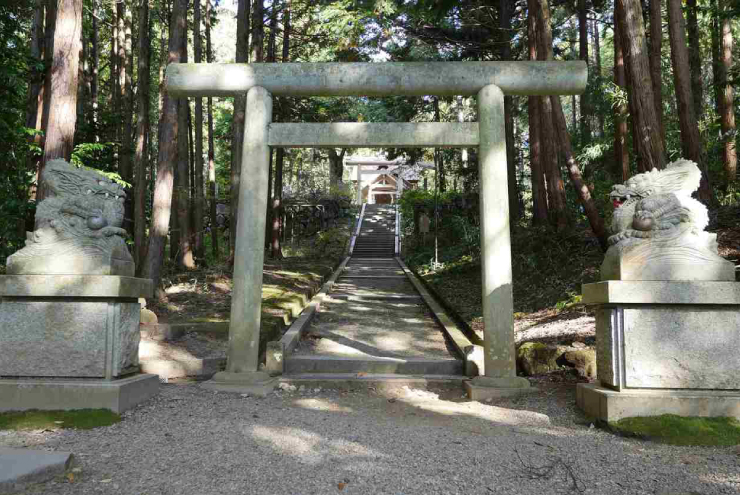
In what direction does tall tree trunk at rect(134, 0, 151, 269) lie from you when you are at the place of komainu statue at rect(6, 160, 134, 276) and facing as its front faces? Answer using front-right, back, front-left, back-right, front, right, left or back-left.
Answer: left

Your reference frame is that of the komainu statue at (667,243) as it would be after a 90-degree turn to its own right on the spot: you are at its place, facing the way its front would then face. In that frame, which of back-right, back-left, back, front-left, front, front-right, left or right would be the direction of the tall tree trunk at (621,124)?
front

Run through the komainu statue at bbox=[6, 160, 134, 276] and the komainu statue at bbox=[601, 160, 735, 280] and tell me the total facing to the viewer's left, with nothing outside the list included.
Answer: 1

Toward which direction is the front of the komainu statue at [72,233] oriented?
to the viewer's right

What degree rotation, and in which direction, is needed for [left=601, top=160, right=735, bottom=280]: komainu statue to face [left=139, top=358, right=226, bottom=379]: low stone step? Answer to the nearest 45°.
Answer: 0° — it already faces it

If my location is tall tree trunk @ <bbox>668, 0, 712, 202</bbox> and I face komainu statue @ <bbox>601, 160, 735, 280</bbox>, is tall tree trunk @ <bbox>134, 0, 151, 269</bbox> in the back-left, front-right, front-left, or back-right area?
front-right

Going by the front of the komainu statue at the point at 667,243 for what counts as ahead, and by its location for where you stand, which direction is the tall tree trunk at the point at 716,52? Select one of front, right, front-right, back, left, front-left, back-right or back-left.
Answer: right

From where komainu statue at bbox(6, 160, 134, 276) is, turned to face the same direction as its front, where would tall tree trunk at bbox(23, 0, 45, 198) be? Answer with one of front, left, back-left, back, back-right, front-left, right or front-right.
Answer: left

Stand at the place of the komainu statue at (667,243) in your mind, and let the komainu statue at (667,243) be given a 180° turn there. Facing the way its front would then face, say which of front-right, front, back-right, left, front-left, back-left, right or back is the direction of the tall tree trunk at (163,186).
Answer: back

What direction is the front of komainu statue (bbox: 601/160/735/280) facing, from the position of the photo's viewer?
facing to the left of the viewer

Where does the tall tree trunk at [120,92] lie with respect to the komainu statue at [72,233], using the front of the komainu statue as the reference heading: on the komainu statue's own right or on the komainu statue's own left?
on the komainu statue's own left

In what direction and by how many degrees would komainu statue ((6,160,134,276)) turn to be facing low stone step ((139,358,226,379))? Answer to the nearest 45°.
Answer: approximately 45° to its left

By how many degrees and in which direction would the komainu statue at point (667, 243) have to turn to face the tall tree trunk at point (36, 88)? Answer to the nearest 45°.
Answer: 0° — it already faces it

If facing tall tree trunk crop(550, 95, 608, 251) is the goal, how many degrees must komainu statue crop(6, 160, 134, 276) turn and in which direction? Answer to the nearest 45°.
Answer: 0° — it already faces it

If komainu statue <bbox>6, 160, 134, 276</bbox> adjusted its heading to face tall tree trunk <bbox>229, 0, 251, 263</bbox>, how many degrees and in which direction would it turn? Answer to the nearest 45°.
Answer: approximately 45° to its left
